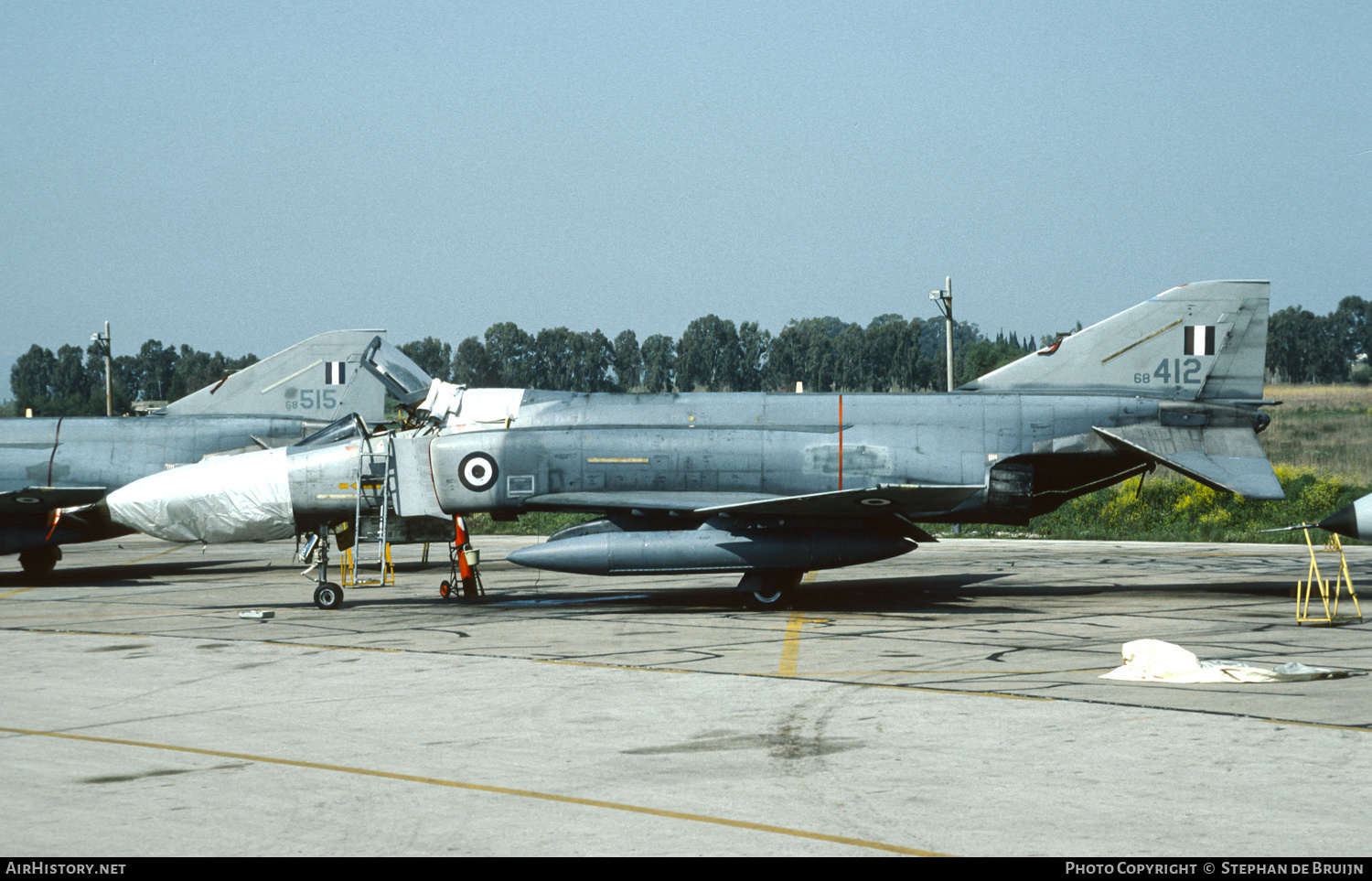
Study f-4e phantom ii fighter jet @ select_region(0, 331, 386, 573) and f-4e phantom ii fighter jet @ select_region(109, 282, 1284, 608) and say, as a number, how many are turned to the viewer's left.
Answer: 2

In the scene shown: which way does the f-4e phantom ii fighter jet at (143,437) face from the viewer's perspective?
to the viewer's left

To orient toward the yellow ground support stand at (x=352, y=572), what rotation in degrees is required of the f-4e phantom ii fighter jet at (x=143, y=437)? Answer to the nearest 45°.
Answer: approximately 135° to its left

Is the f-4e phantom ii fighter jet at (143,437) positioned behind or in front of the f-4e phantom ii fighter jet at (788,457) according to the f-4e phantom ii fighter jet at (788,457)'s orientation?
in front

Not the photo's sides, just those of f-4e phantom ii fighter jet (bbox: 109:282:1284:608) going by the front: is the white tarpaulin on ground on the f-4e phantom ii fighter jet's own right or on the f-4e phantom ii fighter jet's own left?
on the f-4e phantom ii fighter jet's own left

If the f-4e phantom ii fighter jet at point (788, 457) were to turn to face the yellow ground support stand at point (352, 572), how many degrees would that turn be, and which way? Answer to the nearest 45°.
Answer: approximately 45° to its right

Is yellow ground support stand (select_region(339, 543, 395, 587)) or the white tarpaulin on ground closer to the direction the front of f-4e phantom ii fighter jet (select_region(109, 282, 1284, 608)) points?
the yellow ground support stand

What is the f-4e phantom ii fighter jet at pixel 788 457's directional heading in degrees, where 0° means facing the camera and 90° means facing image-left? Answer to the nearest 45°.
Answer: approximately 90°

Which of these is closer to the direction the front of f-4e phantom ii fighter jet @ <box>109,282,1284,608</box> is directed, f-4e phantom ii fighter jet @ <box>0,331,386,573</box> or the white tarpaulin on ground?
the f-4e phantom ii fighter jet

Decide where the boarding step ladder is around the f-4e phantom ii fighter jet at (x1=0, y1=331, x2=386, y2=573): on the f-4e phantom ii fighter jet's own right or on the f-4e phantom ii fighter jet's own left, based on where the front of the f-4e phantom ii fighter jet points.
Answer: on the f-4e phantom ii fighter jet's own left
